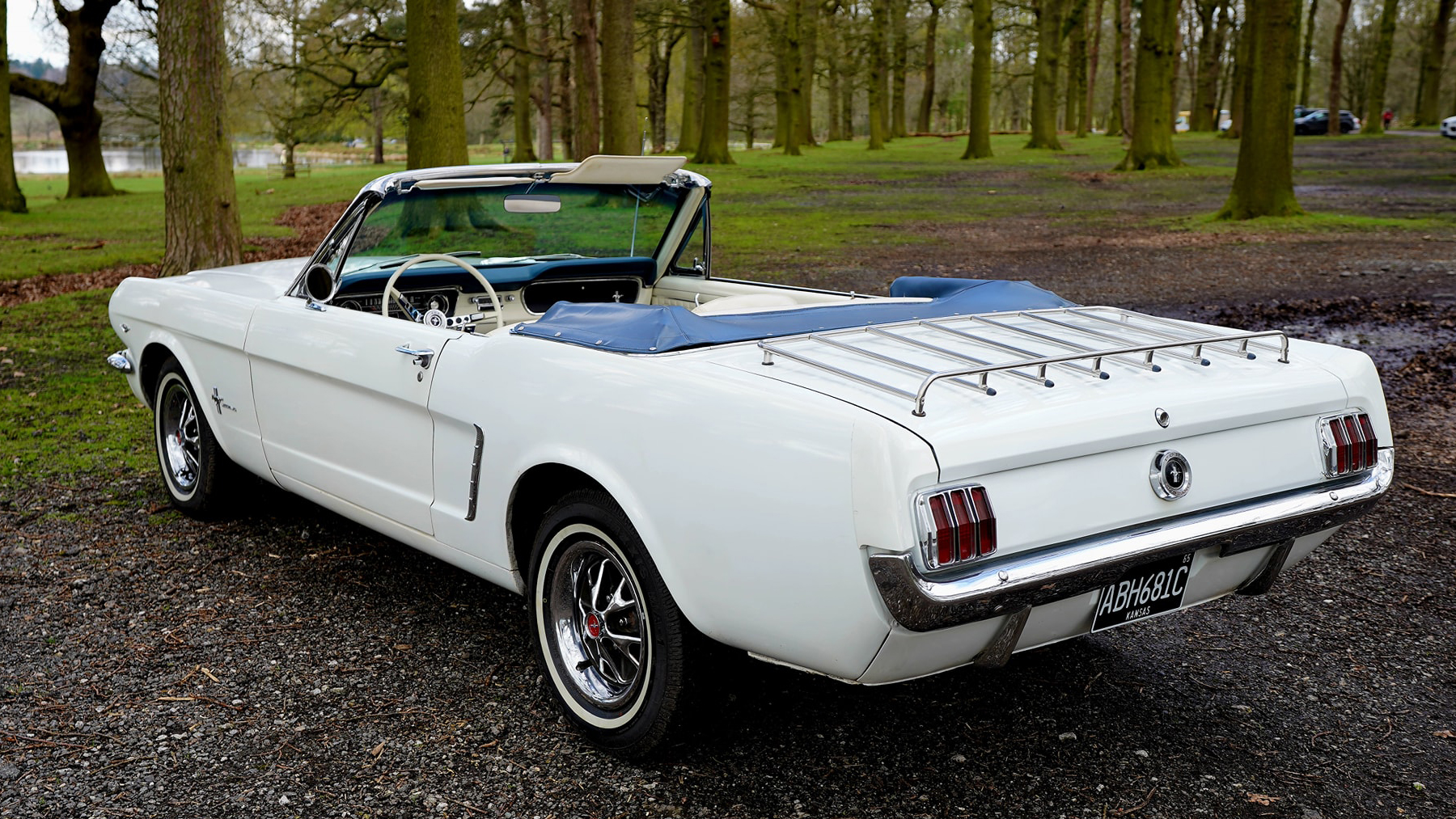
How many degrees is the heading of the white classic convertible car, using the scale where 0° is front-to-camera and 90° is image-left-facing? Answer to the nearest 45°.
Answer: approximately 135°

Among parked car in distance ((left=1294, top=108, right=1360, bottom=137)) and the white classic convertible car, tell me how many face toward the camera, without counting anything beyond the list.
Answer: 0

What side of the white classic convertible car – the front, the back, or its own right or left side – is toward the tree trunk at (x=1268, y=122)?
right

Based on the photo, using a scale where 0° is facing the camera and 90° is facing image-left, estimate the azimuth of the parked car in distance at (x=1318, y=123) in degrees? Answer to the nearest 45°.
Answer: approximately 90°

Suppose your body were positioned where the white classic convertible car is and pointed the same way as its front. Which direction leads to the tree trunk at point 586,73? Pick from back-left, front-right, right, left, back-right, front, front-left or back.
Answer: front-right

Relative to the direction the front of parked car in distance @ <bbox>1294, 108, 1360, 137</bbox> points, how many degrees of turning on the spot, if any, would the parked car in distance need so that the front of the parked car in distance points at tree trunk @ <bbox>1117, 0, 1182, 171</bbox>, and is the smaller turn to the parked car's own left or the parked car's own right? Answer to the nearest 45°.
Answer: approximately 90° to the parked car's own left
